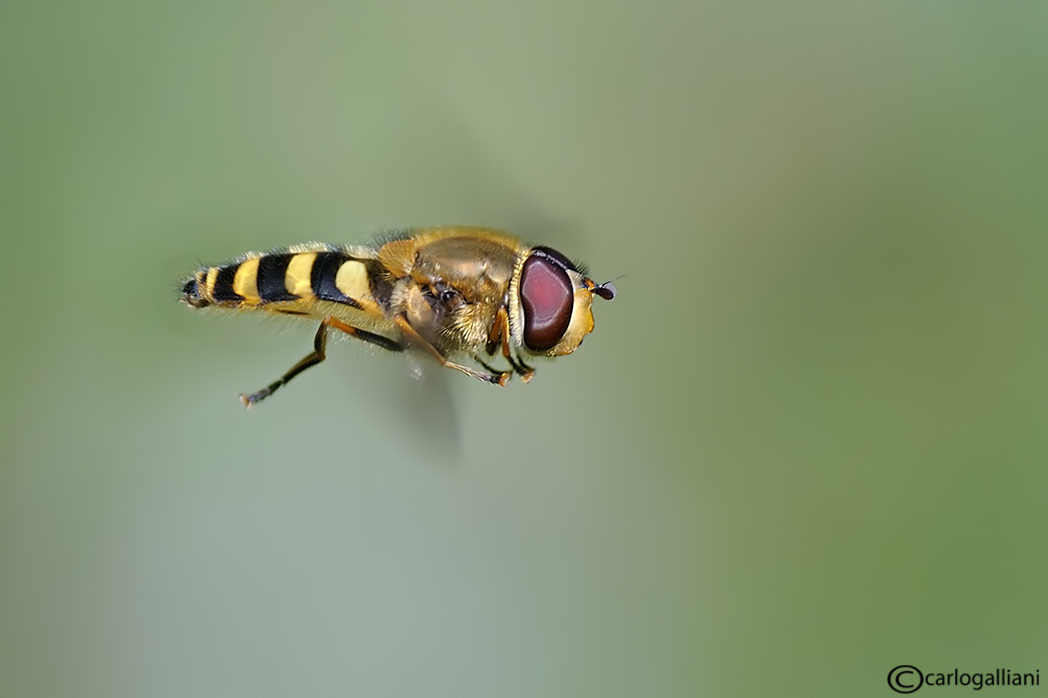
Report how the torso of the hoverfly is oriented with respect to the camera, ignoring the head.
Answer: to the viewer's right
